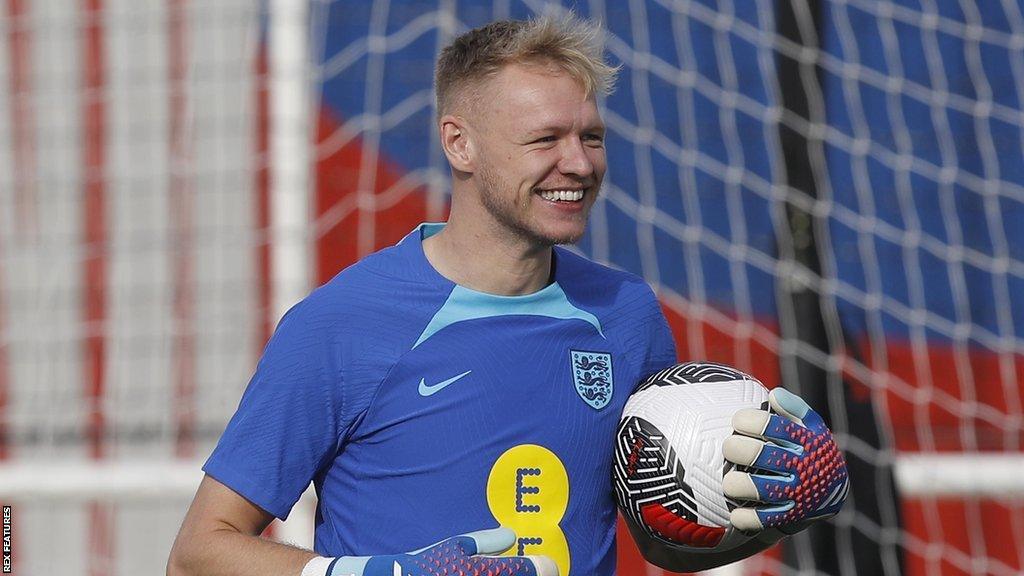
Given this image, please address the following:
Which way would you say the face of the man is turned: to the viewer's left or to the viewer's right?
to the viewer's right

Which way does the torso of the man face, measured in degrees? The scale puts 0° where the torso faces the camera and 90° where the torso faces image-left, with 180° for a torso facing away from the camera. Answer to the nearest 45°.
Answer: approximately 315°
